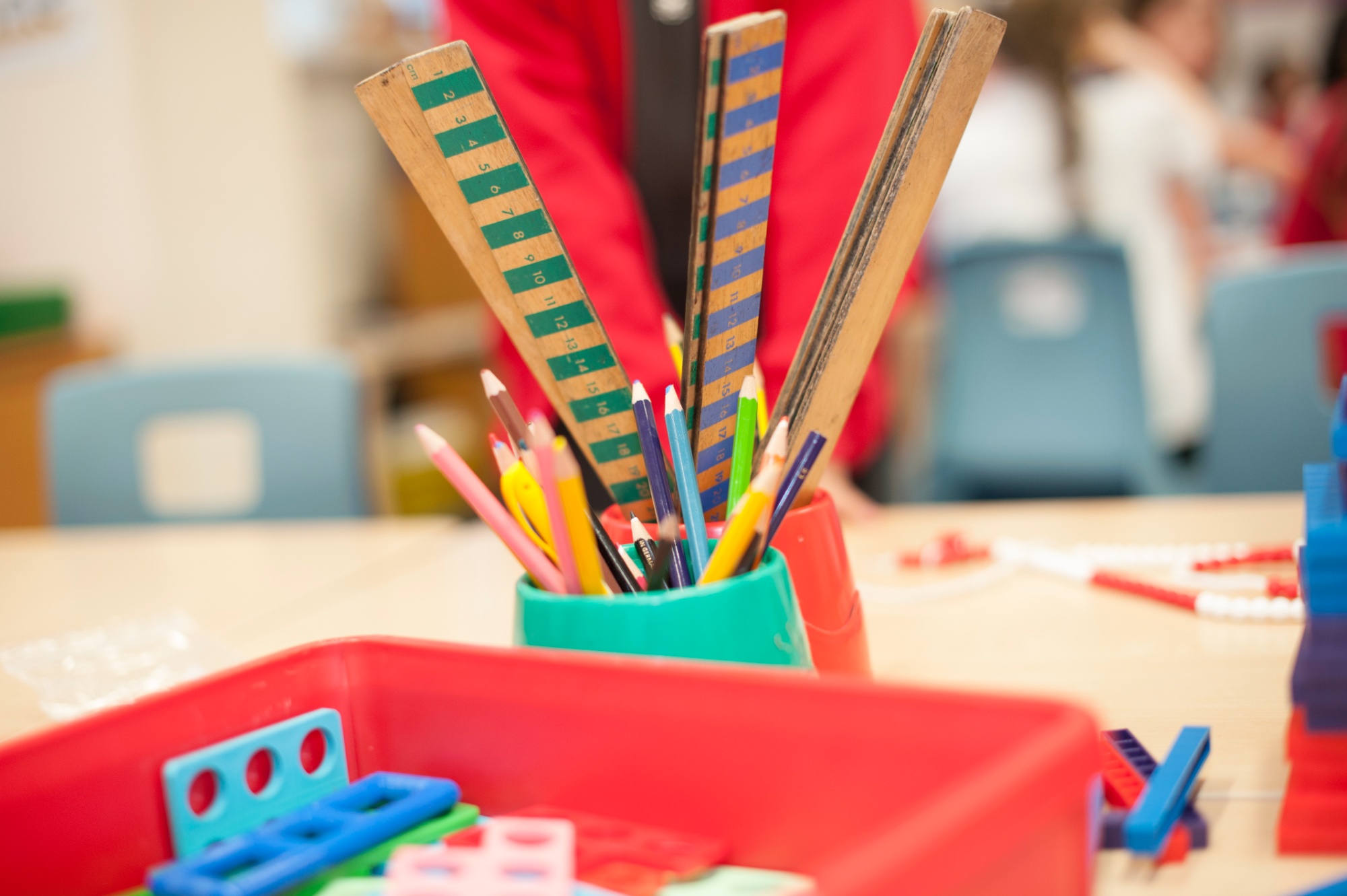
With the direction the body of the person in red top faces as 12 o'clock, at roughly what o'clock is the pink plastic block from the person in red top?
The pink plastic block is roughly at 12 o'clock from the person in red top.

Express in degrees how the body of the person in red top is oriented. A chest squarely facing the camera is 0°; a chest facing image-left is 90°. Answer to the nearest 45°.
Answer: approximately 0°

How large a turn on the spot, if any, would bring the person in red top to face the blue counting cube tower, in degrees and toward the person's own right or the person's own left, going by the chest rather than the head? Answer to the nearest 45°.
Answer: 0° — they already face it

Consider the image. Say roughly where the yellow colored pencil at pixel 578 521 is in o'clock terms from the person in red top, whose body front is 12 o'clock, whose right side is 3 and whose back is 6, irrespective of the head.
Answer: The yellow colored pencil is roughly at 12 o'clock from the person in red top.

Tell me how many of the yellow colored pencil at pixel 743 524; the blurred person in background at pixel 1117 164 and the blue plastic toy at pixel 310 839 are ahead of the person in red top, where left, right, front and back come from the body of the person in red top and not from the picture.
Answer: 2

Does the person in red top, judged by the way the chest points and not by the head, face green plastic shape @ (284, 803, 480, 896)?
yes
